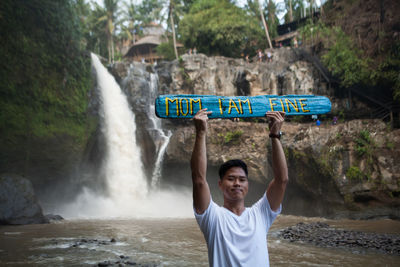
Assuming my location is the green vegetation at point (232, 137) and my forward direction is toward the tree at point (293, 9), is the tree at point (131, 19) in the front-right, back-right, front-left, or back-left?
front-left

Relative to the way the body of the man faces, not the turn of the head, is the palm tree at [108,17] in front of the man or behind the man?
behind

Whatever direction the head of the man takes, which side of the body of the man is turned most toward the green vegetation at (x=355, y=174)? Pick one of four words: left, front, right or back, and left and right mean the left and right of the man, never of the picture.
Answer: back

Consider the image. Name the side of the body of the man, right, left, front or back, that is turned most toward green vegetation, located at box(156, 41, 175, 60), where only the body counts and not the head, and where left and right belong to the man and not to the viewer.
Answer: back

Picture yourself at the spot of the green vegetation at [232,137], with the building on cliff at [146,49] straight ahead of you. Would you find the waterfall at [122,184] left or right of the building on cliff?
left

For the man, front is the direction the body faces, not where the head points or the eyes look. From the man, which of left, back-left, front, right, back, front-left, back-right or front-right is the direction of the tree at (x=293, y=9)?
back

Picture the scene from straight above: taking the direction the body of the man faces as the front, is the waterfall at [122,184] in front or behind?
behind

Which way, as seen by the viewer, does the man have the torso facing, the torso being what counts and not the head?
toward the camera

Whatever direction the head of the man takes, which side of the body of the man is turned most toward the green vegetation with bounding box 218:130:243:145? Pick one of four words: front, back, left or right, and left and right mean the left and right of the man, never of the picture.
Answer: back

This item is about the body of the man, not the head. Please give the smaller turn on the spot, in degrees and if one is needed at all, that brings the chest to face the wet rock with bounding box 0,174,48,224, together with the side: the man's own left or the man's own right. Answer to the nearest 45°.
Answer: approximately 135° to the man's own right

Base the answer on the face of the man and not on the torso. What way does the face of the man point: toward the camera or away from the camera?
toward the camera

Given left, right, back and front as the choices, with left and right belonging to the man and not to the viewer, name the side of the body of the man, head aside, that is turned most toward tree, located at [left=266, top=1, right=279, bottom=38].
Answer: back

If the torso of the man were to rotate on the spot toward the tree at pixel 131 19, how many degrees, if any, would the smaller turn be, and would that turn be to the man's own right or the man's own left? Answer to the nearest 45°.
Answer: approximately 180°
